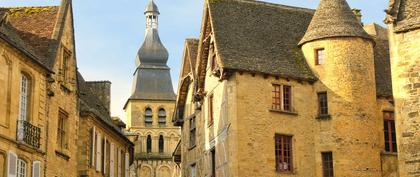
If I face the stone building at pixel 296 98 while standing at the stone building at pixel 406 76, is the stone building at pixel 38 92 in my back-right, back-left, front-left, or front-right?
front-left

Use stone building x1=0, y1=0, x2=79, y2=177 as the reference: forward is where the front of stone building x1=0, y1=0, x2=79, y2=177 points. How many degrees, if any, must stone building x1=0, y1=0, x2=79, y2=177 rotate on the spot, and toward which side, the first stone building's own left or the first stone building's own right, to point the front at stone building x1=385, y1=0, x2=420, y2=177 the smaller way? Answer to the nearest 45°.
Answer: approximately 45° to the first stone building's own left

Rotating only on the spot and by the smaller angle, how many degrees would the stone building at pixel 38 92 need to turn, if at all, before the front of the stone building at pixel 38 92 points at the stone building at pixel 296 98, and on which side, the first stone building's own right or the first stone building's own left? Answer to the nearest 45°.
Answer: approximately 45° to the first stone building's own left

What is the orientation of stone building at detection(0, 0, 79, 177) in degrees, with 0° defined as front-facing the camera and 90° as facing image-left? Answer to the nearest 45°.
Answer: approximately 315°
